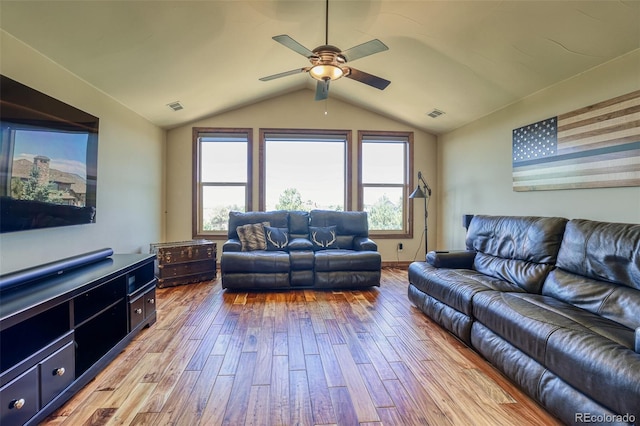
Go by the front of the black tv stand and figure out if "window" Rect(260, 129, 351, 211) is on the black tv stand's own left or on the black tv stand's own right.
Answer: on the black tv stand's own left

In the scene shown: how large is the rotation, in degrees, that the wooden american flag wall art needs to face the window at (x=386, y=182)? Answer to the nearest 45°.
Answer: approximately 90° to its right

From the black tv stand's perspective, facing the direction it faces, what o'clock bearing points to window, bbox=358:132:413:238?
The window is roughly at 10 o'clock from the black tv stand.

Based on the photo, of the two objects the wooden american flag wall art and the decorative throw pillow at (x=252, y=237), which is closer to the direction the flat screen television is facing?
the wooden american flag wall art

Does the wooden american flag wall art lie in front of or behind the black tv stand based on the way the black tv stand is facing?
in front

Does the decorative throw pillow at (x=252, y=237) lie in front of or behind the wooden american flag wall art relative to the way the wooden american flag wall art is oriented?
in front

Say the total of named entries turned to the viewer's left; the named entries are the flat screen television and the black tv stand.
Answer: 0

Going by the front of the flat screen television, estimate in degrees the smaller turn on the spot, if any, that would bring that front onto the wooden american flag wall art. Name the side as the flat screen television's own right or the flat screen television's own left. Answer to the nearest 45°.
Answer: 0° — it already faces it

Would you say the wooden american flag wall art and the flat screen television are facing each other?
yes

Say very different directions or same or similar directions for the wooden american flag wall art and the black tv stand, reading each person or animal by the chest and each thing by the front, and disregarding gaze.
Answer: very different directions

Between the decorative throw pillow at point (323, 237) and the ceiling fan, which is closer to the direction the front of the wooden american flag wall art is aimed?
the ceiling fan
